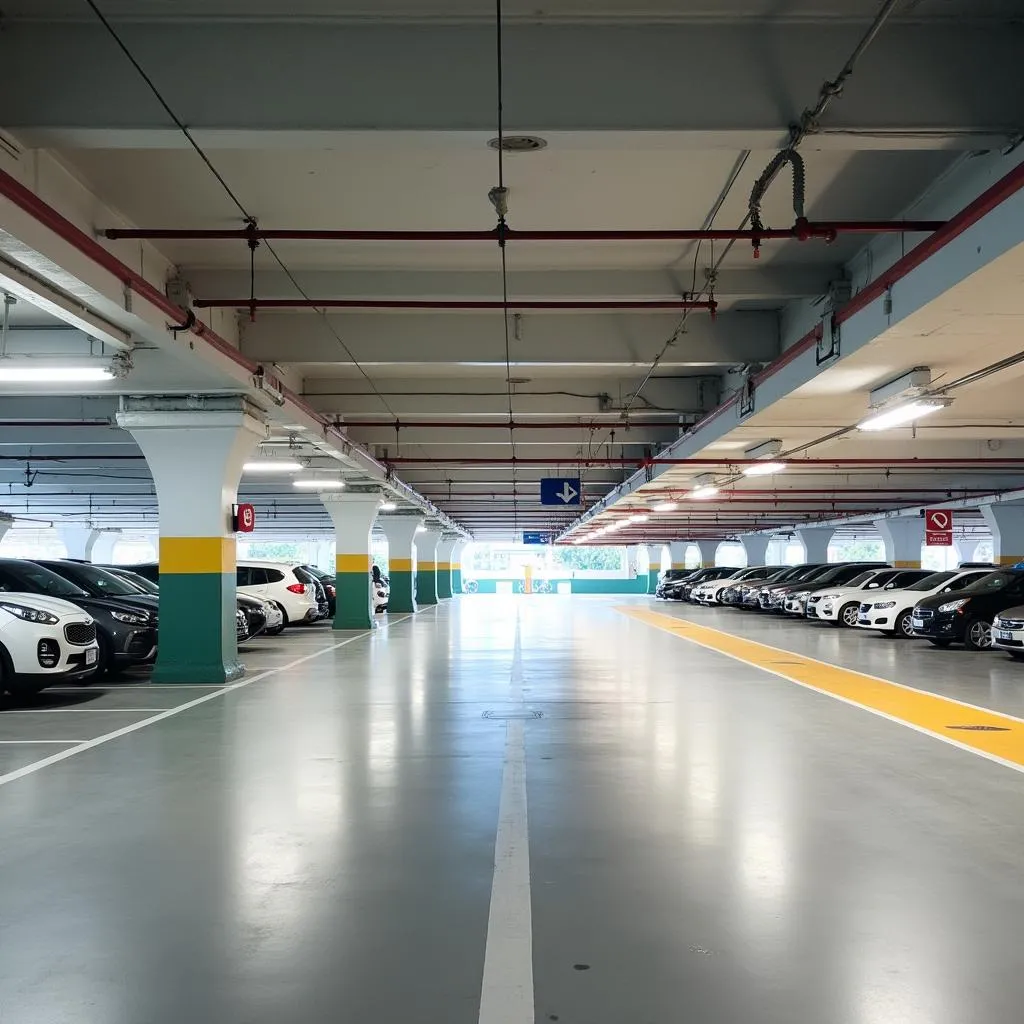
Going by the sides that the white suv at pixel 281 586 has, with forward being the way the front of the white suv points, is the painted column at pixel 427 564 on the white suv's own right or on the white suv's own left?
on the white suv's own right

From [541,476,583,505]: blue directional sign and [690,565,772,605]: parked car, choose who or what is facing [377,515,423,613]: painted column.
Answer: the parked car

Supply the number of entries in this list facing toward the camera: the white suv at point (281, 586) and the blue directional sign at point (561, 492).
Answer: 1

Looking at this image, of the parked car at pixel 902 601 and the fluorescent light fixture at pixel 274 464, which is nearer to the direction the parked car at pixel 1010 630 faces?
the fluorescent light fixture

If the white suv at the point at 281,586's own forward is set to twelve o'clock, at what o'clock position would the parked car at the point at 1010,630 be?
The parked car is roughly at 6 o'clock from the white suv.

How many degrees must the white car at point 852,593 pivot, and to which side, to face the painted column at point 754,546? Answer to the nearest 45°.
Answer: approximately 135° to its right

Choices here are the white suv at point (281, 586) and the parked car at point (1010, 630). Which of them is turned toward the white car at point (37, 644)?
the parked car
